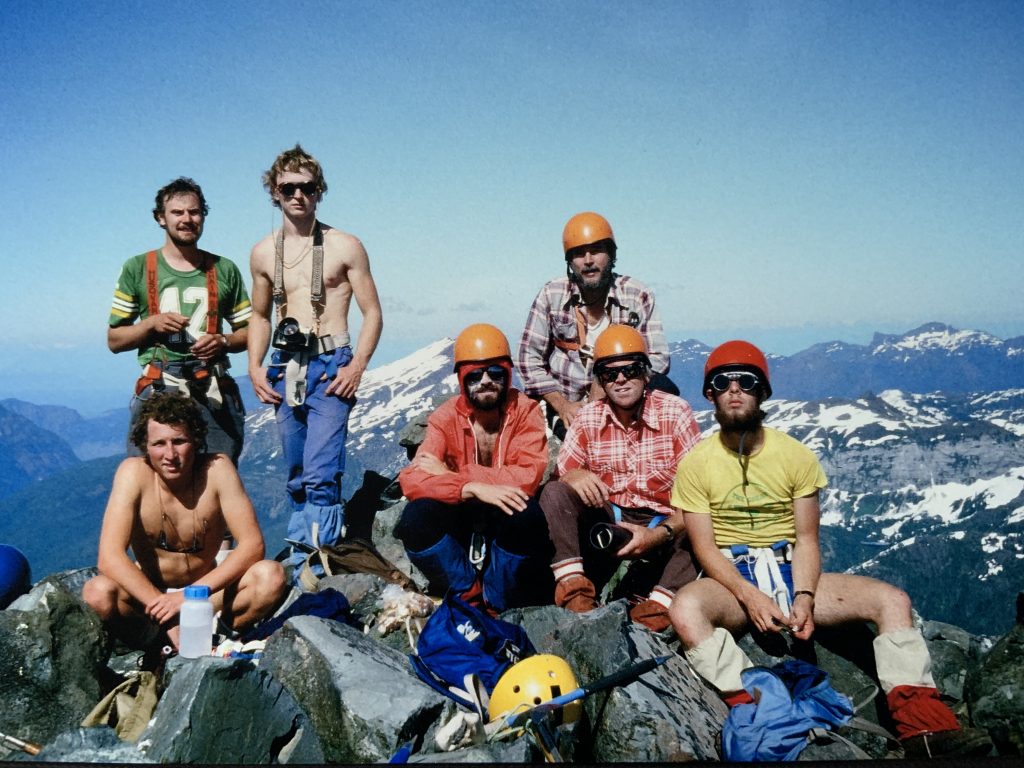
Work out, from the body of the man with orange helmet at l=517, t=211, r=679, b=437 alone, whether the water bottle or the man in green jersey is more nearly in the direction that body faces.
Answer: the water bottle

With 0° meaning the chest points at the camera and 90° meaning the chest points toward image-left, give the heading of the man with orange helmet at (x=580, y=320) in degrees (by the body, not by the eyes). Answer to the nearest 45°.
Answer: approximately 0°

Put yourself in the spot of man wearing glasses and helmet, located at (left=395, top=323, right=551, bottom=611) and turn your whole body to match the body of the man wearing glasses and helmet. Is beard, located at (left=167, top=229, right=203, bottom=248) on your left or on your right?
on your right

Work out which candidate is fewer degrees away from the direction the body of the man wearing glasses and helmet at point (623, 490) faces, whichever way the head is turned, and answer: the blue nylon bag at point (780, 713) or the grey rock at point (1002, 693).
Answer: the blue nylon bag
